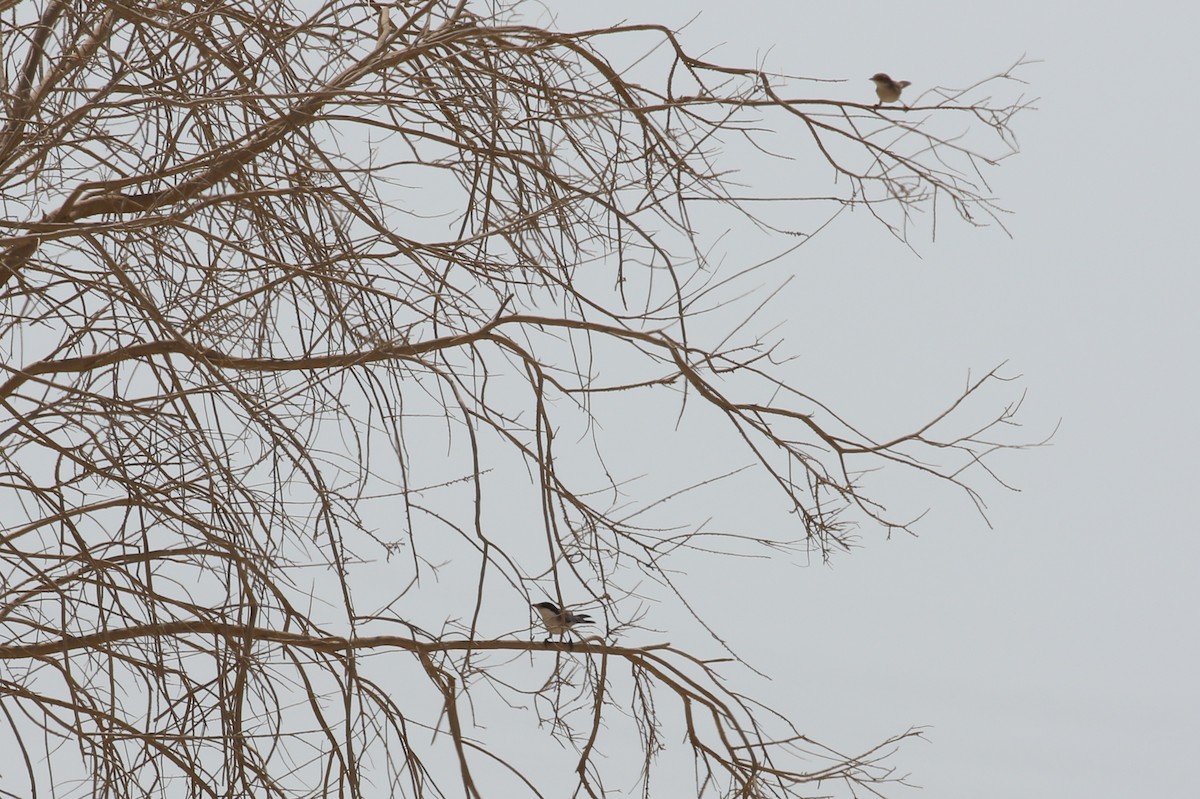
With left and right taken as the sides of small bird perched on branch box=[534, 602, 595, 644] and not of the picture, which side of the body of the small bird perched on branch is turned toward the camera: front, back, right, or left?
left
